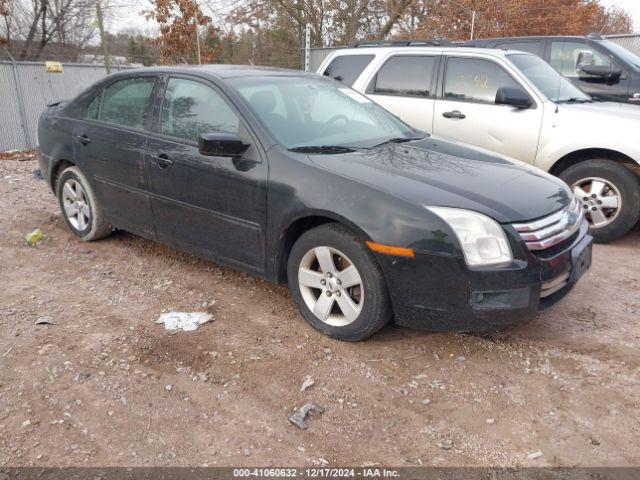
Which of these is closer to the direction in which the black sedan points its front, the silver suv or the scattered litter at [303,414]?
the scattered litter

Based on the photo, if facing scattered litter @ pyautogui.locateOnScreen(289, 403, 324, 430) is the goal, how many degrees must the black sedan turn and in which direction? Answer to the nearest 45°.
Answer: approximately 45° to its right

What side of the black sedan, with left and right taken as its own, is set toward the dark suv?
left

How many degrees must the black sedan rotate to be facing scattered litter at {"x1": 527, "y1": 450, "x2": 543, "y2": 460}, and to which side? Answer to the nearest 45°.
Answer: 0° — it already faces it

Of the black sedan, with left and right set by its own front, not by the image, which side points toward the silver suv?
left

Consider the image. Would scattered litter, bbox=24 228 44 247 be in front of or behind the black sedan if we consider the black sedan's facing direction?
behind

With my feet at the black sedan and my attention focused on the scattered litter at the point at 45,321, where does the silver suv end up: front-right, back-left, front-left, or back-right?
back-right

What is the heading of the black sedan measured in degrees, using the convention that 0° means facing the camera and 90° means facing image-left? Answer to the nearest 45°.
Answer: approximately 315°
